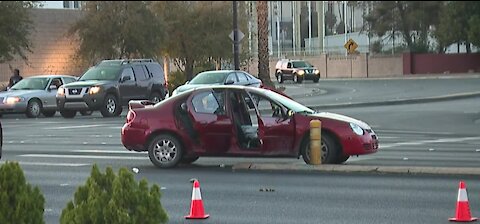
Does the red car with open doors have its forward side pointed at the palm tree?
no

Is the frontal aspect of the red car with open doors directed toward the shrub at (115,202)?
no

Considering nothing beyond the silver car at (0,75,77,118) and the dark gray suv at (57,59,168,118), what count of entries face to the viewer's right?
0

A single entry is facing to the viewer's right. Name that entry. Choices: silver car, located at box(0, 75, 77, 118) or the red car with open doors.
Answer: the red car with open doors

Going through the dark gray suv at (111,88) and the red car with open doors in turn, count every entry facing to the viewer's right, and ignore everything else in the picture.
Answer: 1

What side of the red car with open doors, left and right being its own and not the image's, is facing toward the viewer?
right

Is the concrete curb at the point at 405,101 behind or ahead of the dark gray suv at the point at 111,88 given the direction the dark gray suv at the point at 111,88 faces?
behind

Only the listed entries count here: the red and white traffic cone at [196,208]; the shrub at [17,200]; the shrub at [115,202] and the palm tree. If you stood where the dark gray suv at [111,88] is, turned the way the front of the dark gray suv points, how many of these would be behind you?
1

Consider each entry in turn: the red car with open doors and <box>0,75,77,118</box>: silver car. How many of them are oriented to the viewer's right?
1

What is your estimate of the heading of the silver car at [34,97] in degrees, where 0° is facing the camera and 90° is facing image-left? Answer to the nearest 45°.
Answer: approximately 45°

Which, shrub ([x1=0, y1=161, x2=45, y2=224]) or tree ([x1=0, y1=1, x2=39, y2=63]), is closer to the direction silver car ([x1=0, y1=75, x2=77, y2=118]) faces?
the shrub

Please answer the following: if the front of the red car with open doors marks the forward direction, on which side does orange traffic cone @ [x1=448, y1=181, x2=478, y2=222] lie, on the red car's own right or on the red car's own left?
on the red car's own right

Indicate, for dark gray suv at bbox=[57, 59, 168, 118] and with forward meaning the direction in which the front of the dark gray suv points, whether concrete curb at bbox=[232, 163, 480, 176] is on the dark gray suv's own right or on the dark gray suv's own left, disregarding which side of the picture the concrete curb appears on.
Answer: on the dark gray suv's own left

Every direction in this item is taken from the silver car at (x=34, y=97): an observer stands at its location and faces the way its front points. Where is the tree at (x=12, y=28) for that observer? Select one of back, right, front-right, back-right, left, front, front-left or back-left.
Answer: back-right

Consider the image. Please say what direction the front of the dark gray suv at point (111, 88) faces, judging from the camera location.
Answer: facing the viewer and to the left of the viewer

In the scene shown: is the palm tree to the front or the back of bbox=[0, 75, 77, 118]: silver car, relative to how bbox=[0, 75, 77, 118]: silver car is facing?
to the back

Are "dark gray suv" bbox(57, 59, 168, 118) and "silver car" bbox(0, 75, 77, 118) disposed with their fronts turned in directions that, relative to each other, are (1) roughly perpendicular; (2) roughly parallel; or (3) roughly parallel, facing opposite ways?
roughly parallel

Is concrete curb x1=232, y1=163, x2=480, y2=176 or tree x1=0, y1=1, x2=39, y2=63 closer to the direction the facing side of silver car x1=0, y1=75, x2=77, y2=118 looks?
the concrete curb
